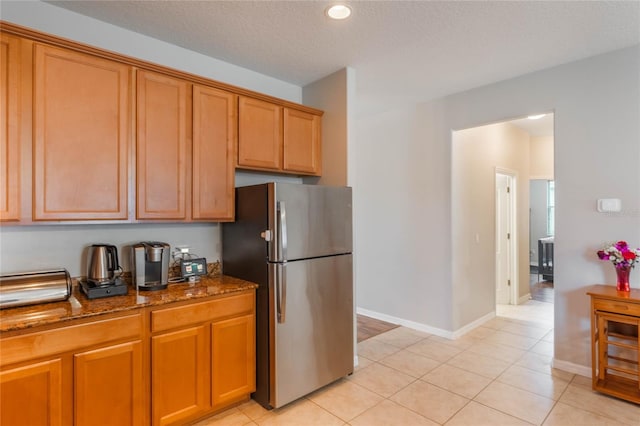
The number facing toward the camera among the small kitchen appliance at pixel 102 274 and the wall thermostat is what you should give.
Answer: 2

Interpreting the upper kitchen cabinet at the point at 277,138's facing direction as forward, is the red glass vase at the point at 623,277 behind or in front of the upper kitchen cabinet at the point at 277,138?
in front

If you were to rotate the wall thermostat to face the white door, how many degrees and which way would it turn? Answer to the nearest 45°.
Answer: approximately 135° to its right

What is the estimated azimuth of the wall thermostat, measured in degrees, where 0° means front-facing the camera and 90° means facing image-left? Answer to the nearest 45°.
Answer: approximately 0°

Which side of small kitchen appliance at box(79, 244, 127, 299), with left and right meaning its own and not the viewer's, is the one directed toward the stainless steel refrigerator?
left

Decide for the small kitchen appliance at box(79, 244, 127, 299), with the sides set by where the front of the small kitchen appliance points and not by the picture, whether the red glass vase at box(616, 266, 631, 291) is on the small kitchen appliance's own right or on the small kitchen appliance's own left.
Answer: on the small kitchen appliance's own left
